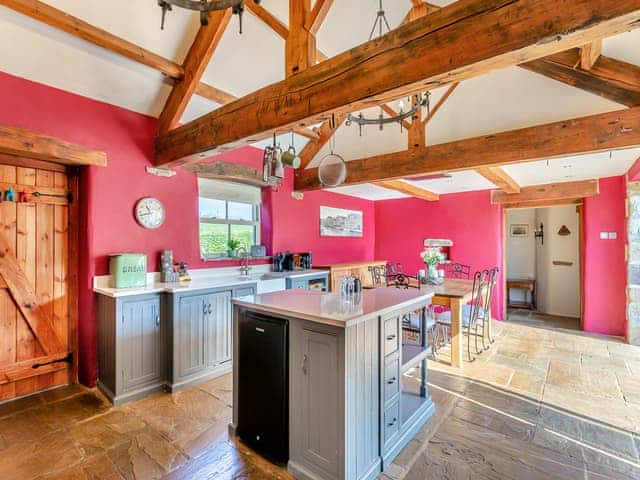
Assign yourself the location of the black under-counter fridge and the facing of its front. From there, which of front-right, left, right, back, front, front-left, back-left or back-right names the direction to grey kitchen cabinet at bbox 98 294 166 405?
right

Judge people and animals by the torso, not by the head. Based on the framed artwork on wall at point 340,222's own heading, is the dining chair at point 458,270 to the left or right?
on its left

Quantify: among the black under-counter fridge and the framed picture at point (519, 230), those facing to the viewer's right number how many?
0

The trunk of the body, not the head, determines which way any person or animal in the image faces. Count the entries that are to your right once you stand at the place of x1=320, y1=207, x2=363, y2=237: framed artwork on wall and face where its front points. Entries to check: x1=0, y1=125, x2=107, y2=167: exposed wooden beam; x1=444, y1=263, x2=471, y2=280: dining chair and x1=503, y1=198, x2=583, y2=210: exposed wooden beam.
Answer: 1

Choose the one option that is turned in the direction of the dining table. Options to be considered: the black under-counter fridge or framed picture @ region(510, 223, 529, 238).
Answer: the framed picture

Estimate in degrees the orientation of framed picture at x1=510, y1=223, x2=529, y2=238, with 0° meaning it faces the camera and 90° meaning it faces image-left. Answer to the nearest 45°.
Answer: approximately 0°

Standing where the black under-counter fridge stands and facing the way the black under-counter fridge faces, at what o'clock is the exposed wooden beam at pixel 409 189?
The exposed wooden beam is roughly at 6 o'clock from the black under-counter fridge.

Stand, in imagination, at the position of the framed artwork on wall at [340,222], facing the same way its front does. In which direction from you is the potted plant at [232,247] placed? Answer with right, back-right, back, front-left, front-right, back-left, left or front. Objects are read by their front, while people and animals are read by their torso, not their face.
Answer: right

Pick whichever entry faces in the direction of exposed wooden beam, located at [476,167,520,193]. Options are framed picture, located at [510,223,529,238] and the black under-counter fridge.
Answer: the framed picture

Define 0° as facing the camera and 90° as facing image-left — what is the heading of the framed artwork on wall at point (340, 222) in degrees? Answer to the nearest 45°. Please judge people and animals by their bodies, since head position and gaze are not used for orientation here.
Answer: approximately 315°

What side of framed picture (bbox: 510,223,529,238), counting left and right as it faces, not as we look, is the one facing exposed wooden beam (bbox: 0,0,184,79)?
front

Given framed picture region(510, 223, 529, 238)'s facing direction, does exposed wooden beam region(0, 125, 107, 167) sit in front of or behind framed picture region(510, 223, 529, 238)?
in front

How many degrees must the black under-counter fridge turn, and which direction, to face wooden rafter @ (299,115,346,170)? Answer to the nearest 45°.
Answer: approximately 135° to its right

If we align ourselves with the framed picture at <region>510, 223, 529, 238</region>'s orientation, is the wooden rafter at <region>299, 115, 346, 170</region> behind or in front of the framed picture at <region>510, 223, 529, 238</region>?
in front

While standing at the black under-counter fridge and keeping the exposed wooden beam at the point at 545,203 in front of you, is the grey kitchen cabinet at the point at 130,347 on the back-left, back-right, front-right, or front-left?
back-left
